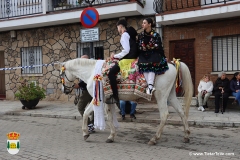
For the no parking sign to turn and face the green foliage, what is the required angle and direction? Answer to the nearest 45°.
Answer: approximately 135° to its right

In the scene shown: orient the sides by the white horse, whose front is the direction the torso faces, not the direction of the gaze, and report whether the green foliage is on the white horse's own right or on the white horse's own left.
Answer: on the white horse's own right

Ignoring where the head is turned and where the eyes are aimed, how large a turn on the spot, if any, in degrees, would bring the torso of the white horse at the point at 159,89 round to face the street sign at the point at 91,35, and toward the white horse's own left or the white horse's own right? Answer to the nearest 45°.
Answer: approximately 45° to the white horse's own right

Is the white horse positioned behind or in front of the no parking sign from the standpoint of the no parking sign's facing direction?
in front

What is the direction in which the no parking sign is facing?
toward the camera

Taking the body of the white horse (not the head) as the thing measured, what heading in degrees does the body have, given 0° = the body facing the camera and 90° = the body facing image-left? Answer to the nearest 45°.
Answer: approximately 90°

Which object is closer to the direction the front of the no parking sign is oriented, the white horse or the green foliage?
the white horse

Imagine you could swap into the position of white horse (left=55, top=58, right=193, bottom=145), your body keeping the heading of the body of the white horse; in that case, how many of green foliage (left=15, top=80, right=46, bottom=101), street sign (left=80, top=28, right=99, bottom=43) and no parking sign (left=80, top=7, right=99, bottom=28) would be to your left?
0

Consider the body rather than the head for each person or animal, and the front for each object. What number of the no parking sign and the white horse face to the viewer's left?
1

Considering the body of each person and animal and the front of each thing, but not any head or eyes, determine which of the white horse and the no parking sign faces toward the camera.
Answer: the no parking sign

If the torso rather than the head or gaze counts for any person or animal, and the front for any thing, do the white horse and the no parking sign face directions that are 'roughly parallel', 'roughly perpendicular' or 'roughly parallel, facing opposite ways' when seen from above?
roughly perpendicular
